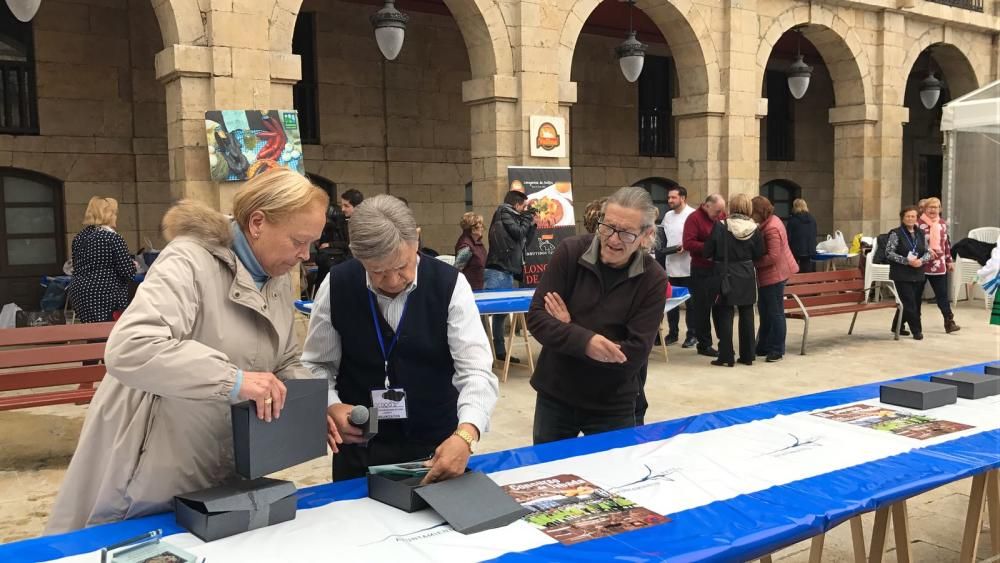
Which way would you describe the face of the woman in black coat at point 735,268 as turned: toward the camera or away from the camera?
away from the camera

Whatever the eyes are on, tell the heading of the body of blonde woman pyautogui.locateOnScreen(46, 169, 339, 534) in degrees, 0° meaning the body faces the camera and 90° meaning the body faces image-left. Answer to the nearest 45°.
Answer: approximately 315°

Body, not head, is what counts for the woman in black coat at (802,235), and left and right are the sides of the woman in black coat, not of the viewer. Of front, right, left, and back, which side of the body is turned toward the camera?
back

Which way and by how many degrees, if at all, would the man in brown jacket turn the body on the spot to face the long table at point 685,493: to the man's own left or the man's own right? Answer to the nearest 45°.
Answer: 0° — they already face it

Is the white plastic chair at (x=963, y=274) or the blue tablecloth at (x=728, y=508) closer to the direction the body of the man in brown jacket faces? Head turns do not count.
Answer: the blue tablecloth

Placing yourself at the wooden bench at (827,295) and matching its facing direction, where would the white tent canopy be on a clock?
The white tent canopy is roughly at 8 o'clock from the wooden bench.
